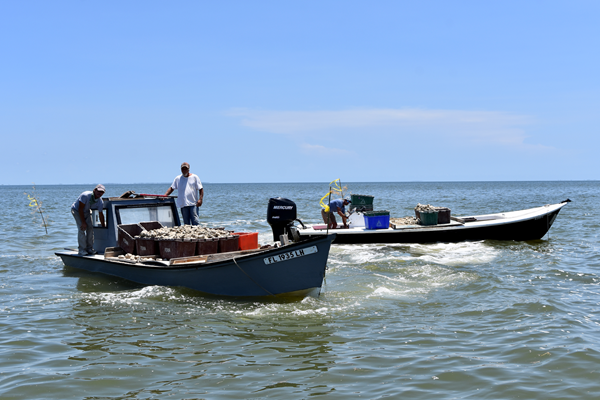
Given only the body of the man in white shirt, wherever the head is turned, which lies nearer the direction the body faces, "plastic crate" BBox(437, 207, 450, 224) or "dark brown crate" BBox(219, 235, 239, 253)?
the dark brown crate

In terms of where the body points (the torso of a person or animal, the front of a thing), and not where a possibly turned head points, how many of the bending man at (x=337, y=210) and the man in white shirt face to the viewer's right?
1

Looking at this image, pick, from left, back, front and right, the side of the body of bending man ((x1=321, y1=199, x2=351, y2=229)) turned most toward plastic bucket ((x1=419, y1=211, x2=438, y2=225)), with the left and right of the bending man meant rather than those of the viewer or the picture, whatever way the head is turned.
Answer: front

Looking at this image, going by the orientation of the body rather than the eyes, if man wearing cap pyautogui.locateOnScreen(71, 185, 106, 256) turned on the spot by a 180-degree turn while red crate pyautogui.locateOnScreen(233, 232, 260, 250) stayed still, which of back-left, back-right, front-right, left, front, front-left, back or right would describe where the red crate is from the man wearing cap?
back

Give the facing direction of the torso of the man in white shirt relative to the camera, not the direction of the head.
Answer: toward the camera

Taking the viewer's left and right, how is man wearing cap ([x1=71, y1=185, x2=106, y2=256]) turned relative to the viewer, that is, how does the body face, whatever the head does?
facing the viewer and to the right of the viewer

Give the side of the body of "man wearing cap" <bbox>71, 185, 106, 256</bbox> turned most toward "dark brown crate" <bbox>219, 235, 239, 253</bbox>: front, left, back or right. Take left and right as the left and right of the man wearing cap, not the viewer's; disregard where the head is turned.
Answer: front

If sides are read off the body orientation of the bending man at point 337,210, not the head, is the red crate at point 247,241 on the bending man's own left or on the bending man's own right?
on the bending man's own right

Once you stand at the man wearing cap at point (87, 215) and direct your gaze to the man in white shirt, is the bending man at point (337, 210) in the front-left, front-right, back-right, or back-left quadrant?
front-left

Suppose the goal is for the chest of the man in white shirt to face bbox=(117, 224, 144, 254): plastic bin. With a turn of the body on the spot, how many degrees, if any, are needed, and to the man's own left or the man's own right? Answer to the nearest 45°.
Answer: approximately 45° to the man's own right

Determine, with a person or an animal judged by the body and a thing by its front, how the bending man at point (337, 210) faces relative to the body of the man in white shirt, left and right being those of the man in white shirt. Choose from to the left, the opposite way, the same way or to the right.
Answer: to the left

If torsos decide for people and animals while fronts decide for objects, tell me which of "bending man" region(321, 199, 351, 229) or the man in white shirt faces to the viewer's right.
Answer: the bending man

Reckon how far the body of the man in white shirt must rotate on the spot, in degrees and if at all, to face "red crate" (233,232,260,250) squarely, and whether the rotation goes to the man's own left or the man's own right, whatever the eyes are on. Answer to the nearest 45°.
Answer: approximately 45° to the man's own left

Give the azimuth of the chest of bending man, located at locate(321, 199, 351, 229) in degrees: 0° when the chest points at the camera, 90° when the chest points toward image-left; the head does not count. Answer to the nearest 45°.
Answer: approximately 270°

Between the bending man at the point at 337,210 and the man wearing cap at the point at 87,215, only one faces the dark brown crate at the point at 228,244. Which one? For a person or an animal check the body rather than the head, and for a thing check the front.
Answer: the man wearing cap
